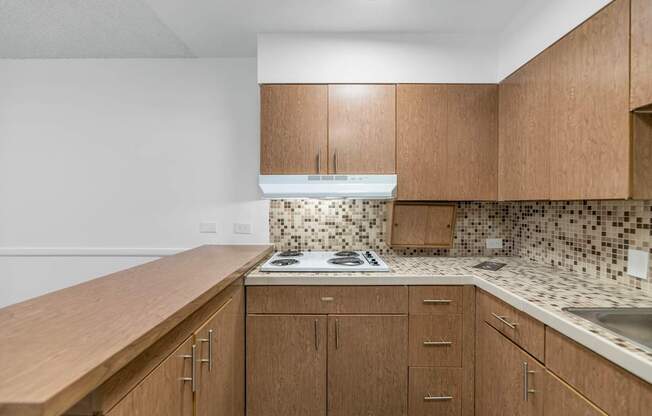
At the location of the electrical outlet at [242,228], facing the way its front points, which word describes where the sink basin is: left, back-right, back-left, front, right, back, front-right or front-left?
front-left

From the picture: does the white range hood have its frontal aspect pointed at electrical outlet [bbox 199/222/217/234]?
no

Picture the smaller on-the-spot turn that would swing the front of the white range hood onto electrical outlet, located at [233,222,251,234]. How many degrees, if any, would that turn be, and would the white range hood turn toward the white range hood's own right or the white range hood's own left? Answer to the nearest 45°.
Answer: approximately 135° to the white range hood's own right

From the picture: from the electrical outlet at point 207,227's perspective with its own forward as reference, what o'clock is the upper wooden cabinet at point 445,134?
The upper wooden cabinet is roughly at 10 o'clock from the electrical outlet.

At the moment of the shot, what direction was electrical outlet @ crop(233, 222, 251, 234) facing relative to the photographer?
facing the viewer

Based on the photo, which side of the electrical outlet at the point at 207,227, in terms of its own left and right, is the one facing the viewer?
front

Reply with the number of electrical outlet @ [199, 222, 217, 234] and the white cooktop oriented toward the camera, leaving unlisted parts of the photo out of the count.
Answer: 2

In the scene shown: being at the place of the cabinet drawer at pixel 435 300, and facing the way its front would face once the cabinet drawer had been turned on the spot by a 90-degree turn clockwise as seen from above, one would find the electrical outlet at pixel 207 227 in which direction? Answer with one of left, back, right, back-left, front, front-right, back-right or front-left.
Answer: front

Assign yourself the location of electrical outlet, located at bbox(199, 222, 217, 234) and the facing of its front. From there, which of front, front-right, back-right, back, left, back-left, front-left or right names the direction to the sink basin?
front-left

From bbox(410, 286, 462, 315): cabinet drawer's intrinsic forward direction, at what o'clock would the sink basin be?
The sink basin is roughly at 10 o'clock from the cabinet drawer.

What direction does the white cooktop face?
toward the camera

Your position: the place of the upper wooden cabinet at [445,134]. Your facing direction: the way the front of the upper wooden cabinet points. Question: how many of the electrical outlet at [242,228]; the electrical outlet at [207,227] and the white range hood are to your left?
0

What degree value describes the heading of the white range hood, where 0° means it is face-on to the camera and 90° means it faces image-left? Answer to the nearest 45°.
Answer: approximately 0°
